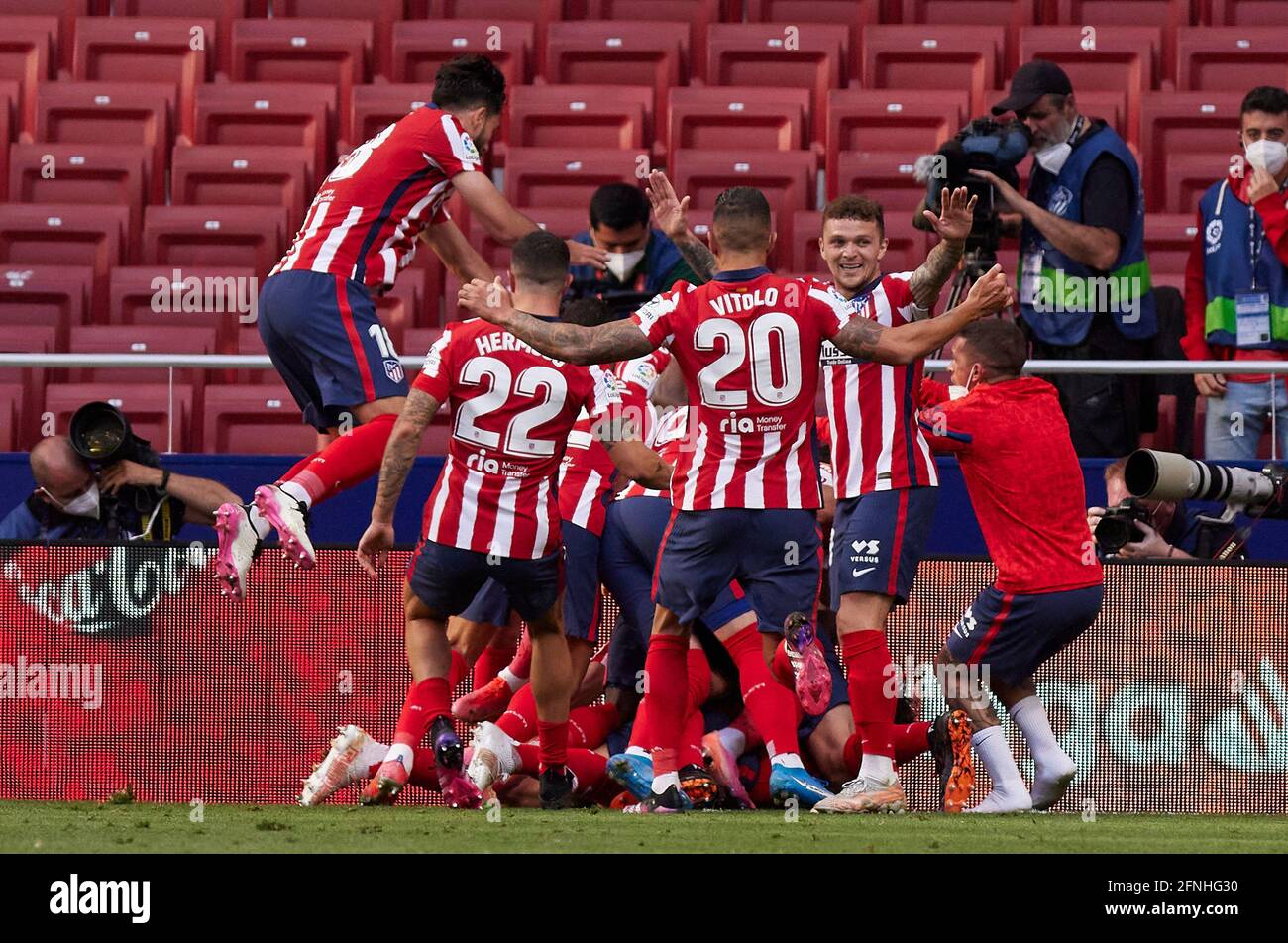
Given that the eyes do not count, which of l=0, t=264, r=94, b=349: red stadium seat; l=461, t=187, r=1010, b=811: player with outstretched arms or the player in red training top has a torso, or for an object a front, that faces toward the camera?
the red stadium seat

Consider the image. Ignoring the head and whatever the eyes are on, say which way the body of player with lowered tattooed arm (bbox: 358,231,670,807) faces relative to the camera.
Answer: away from the camera

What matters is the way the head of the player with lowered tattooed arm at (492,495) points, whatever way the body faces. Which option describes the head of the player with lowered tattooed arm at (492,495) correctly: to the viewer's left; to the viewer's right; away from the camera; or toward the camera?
away from the camera

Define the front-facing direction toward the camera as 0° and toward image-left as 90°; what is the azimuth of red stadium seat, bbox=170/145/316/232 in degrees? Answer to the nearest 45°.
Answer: approximately 0°

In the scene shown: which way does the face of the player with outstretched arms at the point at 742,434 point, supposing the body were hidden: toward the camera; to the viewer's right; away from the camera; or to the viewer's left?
away from the camera

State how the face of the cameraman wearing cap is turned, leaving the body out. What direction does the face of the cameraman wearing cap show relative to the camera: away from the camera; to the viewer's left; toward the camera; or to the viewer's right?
to the viewer's left

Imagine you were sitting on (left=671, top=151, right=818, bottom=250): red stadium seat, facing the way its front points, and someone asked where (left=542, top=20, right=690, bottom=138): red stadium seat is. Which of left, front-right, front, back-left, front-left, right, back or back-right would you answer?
back-right

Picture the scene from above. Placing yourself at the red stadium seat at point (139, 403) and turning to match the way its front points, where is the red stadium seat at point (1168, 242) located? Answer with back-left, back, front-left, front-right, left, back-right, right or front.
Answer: left

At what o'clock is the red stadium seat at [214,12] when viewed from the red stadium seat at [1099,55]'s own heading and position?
the red stadium seat at [214,12] is roughly at 3 o'clock from the red stadium seat at [1099,55].

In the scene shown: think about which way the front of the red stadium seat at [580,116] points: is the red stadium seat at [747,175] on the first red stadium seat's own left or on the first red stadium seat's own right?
on the first red stadium seat's own left

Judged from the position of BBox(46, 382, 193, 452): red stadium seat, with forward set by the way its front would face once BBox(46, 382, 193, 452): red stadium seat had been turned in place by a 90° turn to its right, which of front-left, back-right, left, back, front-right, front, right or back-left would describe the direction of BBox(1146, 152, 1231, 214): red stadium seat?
back

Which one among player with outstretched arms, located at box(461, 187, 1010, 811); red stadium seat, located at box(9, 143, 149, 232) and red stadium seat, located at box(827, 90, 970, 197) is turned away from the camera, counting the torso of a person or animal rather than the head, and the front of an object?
the player with outstretched arms

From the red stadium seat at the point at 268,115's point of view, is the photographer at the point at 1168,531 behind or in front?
in front
